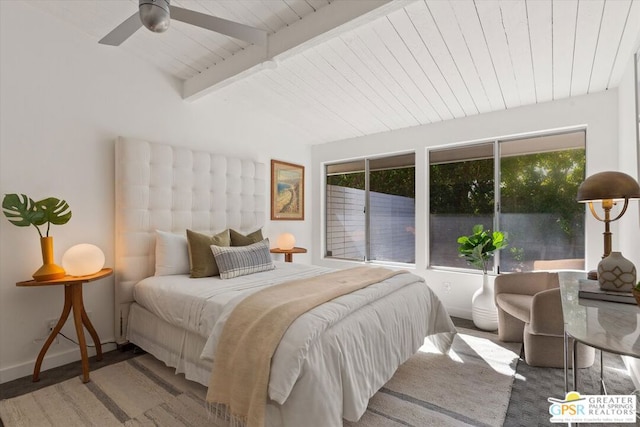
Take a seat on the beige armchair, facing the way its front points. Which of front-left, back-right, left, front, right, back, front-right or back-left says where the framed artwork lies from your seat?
front-right

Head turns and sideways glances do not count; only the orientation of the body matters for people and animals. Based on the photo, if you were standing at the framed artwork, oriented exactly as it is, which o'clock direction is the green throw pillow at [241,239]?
The green throw pillow is roughly at 2 o'clock from the framed artwork.

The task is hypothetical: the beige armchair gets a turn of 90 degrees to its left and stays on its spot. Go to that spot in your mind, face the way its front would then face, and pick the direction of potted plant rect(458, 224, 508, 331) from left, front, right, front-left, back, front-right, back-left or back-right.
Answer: back

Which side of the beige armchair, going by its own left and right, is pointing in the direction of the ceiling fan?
front

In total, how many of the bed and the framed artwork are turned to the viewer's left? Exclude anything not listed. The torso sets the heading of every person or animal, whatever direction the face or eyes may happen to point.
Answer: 0

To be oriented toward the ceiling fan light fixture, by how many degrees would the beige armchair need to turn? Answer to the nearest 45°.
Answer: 0° — it already faces it

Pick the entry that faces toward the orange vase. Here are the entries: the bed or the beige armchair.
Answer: the beige armchair

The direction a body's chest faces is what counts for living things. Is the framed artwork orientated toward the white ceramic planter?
yes

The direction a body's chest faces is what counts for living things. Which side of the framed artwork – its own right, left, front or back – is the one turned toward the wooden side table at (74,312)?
right

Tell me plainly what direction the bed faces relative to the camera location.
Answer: facing the viewer and to the right of the viewer

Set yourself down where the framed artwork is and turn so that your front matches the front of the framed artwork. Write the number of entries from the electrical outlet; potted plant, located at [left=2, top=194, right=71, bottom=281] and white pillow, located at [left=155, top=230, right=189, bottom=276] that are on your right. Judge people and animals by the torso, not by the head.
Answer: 3

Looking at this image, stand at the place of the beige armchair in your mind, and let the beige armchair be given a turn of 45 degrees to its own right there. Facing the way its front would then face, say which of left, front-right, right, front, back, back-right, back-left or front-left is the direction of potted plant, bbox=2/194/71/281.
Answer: front-left

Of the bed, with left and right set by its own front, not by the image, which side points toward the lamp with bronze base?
front

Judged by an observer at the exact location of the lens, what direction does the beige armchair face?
facing the viewer and to the left of the viewer

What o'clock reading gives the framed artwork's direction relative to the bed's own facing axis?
The framed artwork is roughly at 8 o'clock from the bed.
